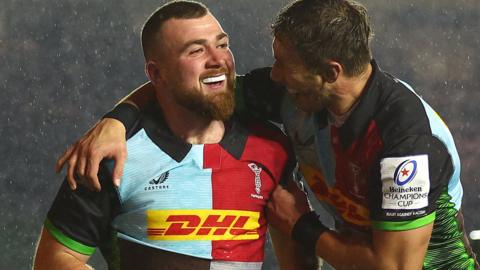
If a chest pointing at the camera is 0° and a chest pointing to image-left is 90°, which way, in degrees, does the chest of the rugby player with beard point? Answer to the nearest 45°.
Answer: approximately 315°
